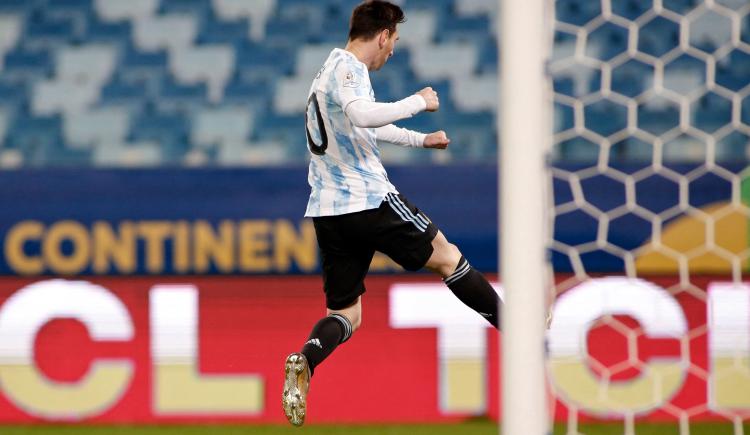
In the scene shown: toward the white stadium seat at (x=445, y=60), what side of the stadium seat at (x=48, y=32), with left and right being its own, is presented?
left

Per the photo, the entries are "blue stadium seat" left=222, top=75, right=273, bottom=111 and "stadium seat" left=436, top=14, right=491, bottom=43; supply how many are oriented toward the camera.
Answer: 2

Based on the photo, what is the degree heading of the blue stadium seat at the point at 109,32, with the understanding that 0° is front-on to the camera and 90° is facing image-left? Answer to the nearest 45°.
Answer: approximately 0°

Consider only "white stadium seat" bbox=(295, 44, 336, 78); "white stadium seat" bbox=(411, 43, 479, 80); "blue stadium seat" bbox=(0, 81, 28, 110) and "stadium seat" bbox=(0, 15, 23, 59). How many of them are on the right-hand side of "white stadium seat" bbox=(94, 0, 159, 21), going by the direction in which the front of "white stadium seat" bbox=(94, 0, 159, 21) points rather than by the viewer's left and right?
2
